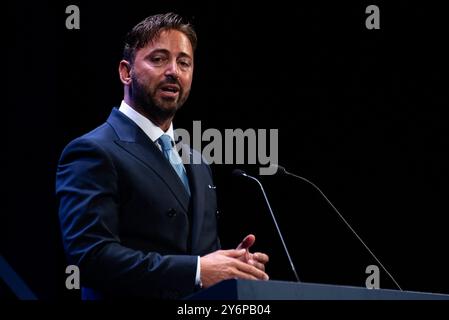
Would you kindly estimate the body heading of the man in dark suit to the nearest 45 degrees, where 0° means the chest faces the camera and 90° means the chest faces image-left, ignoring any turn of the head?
approximately 315°
